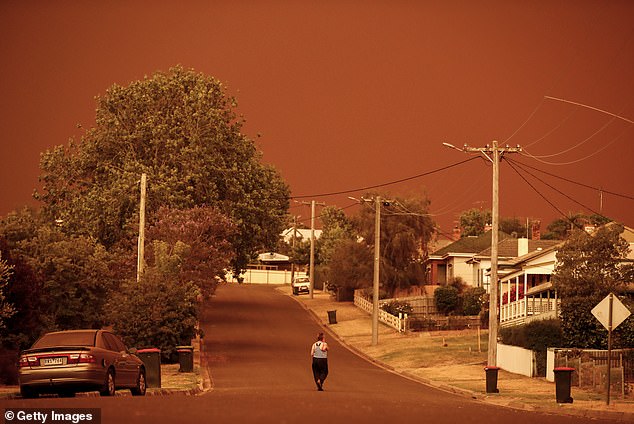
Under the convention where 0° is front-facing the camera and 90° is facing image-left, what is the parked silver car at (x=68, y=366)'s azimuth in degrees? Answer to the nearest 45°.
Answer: approximately 225°

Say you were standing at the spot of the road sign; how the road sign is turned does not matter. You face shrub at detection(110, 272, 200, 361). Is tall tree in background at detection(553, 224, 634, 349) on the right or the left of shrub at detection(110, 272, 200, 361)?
right

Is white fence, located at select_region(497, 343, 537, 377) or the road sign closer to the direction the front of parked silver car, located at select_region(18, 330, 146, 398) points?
the white fence

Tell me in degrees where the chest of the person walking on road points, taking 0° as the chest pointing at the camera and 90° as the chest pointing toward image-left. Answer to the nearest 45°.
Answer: approximately 180°

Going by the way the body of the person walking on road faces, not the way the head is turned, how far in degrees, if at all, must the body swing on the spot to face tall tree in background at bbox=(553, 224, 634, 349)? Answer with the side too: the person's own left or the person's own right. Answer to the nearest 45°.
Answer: approximately 45° to the person's own right

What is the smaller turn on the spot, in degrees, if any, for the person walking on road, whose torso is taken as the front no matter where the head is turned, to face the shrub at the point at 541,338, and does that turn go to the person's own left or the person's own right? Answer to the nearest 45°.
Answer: approximately 45° to the person's own right

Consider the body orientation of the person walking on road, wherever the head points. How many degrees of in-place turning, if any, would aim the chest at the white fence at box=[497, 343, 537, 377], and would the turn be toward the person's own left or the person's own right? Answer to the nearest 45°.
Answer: approximately 45° to the person's own right

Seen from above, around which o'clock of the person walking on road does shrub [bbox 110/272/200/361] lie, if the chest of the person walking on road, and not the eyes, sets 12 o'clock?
The shrub is roughly at 11 o'clock from the person walking on road.
